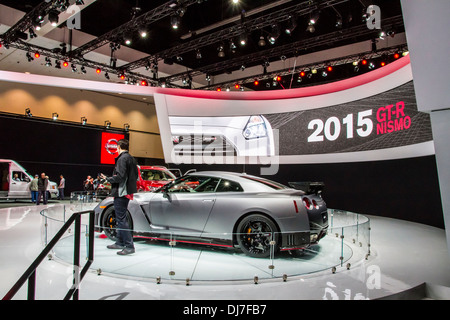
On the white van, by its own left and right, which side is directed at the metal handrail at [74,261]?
right

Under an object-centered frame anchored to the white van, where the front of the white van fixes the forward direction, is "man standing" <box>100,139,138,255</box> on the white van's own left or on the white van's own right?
on the white van's own right

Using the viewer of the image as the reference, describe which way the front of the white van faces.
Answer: facing to the right of the viewer
